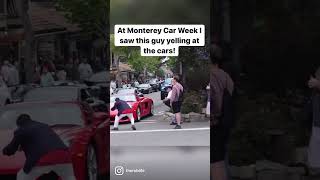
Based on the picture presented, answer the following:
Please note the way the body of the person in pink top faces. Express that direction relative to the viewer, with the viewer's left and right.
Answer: facing to the left of the viewer

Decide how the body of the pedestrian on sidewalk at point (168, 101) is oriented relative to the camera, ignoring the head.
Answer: to the viewer's left

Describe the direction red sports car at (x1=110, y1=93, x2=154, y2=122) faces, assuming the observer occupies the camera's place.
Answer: facing the viewer and to the left of the viewer
